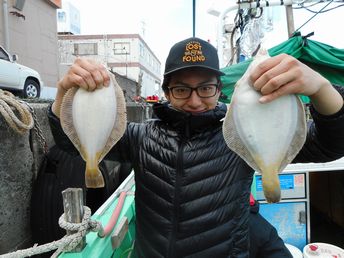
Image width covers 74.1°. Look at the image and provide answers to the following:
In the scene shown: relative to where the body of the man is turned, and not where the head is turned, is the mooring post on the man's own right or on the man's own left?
on the man's own right

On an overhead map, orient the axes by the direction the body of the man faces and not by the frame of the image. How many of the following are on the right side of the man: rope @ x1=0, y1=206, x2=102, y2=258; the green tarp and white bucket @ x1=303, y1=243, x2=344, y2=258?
1

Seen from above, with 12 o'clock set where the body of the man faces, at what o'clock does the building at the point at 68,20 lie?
The building is roughly at 5 o'clock from the man.

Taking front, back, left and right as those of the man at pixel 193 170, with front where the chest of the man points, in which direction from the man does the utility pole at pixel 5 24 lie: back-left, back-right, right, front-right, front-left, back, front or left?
back-right

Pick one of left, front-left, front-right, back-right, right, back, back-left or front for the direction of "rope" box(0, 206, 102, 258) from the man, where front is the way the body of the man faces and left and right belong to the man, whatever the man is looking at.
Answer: right

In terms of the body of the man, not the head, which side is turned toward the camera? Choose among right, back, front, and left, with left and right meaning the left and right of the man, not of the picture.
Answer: front

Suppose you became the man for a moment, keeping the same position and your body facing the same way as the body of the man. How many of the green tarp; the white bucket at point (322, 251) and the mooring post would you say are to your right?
1

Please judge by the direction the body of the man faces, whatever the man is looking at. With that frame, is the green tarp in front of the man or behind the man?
behind

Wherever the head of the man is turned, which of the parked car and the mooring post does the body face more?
the mooring post

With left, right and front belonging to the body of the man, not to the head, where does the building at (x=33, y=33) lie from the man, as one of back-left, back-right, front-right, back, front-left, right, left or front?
back-right
